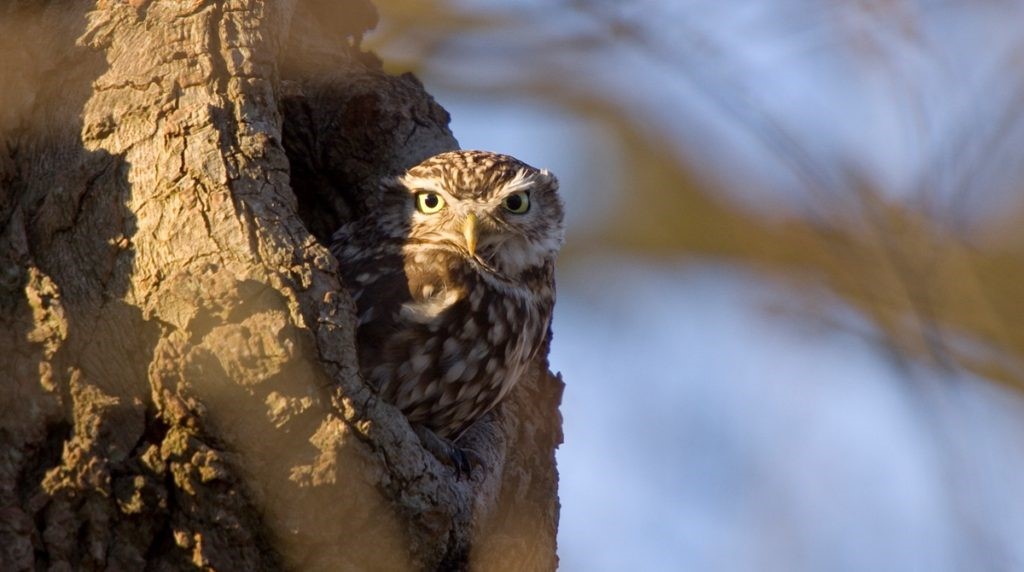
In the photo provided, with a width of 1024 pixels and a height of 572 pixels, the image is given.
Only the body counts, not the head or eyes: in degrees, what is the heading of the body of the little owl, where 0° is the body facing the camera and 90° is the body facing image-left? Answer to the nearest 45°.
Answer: approximately 315°
